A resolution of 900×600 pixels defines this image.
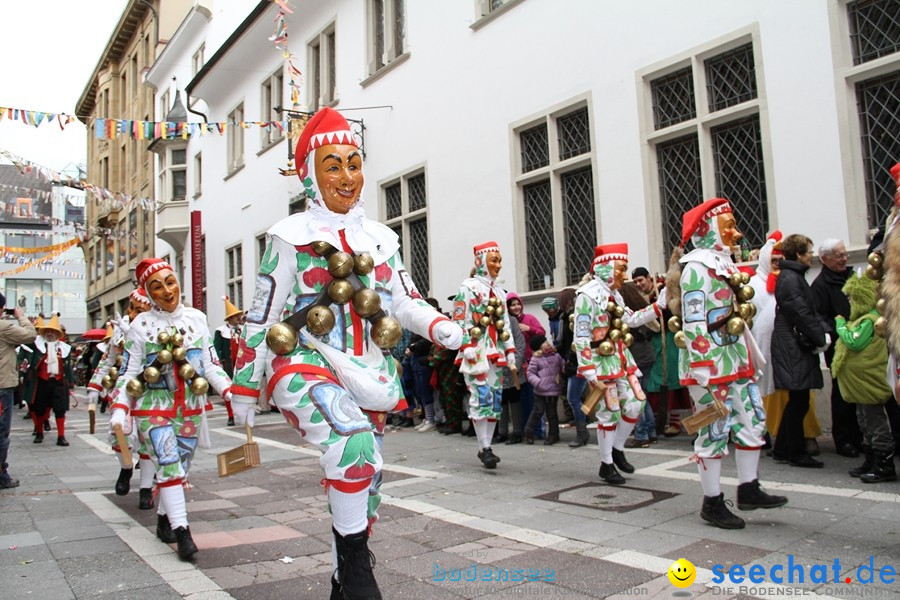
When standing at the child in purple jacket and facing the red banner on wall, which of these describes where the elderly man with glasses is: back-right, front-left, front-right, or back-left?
back-right

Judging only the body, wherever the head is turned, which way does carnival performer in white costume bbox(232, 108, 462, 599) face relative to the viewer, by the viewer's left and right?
facing the viewer and to the right of the viewer

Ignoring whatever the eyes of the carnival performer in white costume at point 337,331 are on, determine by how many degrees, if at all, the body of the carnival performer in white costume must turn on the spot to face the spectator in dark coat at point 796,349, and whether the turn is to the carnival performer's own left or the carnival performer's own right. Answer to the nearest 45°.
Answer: approximately 90° to the carnival performer's own left

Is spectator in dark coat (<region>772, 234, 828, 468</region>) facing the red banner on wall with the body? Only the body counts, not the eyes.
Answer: no

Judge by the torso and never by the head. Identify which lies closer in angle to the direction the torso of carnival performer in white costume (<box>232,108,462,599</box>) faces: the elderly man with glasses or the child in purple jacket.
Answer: the elderly man with glasses

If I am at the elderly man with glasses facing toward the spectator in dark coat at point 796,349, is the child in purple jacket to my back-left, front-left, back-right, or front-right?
front-right

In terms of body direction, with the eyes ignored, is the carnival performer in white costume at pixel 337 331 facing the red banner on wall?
no
